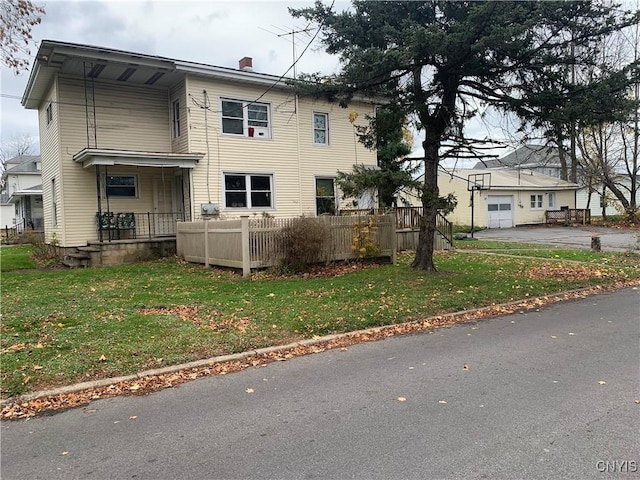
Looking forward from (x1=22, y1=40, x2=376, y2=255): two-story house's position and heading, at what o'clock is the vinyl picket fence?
The vinyl picket fence is roughly at 11 o'clock from the two-story house.

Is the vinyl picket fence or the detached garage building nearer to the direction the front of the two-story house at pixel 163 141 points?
the vinyl picket fence

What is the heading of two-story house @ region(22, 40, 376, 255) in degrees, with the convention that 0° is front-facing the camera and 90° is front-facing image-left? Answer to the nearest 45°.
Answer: approximately 0°

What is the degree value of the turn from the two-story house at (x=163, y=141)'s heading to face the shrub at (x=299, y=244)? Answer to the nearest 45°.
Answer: approximately 45° to its left

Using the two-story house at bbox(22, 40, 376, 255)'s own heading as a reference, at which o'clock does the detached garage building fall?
The detached garage building is roughly at 8 o'clock from the two-story house.

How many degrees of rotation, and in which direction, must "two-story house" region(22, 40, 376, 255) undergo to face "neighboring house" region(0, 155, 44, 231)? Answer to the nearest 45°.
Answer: approximately 135° to its right
